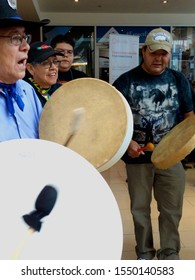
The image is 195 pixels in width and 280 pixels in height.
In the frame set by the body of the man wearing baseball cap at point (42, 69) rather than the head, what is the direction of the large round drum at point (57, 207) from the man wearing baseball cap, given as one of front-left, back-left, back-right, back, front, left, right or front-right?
front-right

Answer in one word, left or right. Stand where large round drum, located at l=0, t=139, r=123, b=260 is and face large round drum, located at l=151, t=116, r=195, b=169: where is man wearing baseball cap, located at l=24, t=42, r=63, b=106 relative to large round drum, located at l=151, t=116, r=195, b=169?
left

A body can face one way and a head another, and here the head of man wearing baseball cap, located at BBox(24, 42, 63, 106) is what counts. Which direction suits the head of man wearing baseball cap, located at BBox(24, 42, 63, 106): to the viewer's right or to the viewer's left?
to the viewer's right

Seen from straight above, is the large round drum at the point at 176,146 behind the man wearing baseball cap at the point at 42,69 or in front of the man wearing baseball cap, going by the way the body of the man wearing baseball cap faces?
in front

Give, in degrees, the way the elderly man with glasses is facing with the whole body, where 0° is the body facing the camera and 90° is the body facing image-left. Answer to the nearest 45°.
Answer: approximately 315°

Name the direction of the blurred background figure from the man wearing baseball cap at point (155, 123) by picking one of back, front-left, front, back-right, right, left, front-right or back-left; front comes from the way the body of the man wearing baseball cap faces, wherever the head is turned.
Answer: back-right

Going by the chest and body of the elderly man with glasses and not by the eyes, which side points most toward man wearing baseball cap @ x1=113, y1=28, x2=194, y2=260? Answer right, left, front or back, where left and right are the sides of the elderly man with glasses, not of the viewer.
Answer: left

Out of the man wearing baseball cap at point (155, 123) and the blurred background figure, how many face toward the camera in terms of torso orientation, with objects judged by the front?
2
